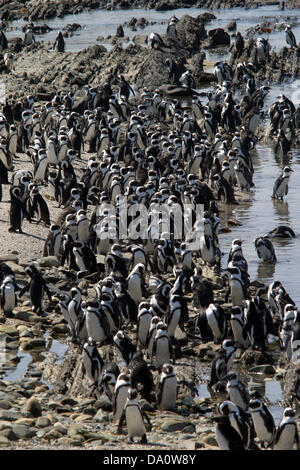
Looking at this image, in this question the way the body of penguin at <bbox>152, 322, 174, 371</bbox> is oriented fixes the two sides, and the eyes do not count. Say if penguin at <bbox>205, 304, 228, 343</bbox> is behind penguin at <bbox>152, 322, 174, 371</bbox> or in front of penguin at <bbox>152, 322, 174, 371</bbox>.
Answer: behind

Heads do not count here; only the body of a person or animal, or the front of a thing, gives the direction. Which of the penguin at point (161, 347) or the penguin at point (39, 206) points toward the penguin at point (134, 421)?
the penguin at point (161, 347)

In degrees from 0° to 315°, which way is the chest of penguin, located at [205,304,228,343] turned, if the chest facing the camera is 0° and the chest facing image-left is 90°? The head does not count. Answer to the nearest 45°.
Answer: approximately 45°

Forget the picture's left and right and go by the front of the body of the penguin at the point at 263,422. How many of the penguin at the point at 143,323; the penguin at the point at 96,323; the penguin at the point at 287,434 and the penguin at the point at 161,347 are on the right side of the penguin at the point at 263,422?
3

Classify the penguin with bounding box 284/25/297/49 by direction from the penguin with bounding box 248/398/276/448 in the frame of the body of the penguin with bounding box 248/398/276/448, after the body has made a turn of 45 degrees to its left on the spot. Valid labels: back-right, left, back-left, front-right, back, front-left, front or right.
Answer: back
